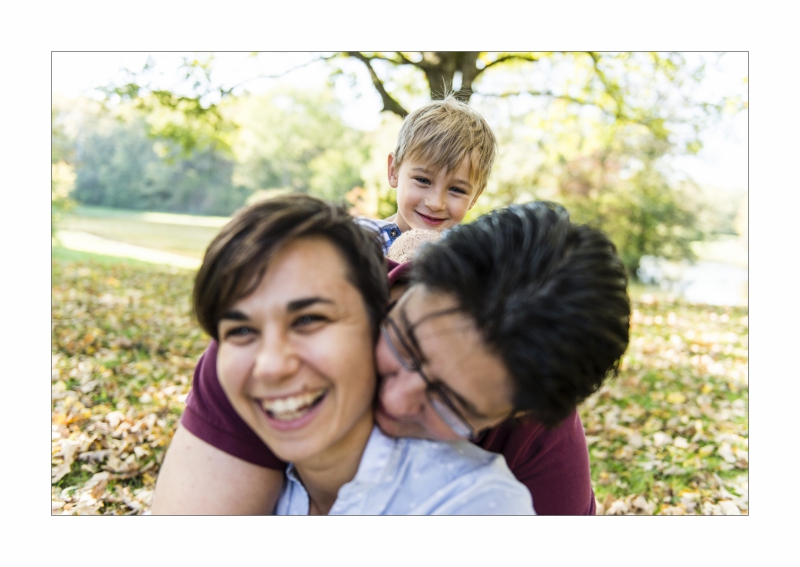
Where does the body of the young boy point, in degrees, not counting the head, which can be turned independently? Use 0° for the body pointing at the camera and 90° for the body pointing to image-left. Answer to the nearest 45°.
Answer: approximately 0°

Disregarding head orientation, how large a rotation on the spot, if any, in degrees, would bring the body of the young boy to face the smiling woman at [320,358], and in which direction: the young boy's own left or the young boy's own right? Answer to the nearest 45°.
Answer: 0° — they already face them
